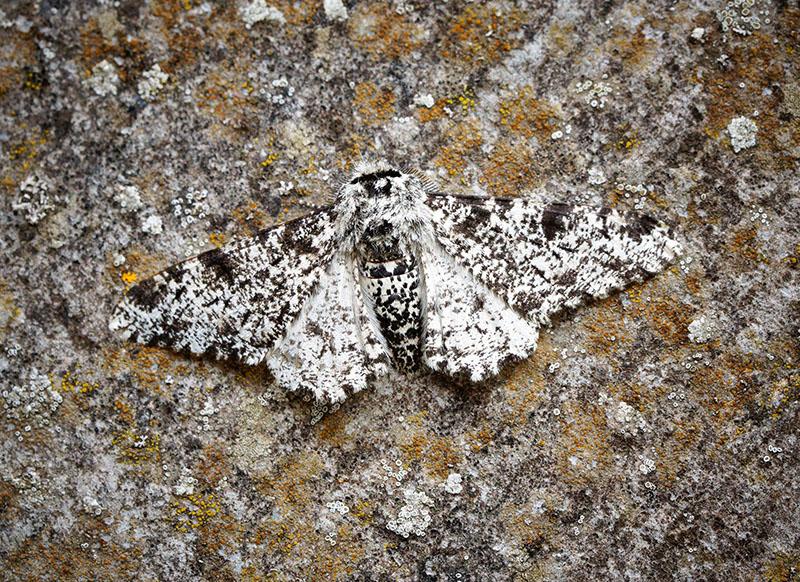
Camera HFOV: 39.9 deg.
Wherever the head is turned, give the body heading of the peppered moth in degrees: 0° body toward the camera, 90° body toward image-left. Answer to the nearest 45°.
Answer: approximately 180°
